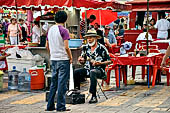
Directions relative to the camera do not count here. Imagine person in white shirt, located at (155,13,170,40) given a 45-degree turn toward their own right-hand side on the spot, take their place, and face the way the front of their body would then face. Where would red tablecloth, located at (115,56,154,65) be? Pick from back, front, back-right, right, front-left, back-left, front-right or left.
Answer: back-right

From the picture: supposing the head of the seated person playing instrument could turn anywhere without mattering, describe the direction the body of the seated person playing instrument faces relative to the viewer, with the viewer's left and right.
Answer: facing the viewer and to the left of the viewer

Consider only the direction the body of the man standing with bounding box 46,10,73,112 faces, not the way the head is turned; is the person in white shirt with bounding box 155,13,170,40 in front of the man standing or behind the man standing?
in front

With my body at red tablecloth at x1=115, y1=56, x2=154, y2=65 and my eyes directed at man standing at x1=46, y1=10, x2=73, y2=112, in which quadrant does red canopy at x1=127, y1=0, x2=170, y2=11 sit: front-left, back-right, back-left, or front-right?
back-right

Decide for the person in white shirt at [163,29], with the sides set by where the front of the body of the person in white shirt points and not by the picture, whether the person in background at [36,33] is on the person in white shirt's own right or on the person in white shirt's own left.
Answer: on the person in white shirt's own left

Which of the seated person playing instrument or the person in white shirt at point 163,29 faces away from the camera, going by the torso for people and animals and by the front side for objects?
the person in white shirt

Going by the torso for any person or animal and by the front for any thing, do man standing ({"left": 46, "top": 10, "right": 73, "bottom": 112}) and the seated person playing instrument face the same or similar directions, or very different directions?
very different directions

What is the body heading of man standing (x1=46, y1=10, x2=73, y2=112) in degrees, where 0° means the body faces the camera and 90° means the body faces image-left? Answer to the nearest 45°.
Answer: approximately 225°
